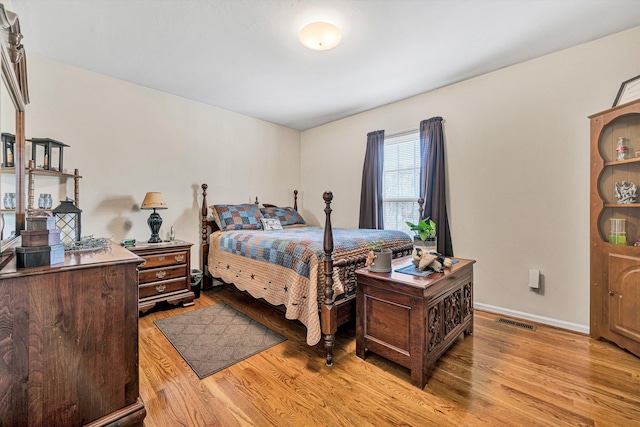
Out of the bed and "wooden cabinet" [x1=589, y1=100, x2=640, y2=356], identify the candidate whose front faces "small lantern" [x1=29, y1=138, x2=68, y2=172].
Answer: the wooden cabinet

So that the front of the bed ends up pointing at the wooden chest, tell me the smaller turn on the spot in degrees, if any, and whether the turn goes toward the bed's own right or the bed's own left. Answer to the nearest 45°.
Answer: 0° — it already faces it

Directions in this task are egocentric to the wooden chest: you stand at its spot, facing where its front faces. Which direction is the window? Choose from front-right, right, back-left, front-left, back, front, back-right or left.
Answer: back-left

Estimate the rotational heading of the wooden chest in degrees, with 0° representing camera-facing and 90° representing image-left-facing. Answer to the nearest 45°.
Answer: approximately 315°

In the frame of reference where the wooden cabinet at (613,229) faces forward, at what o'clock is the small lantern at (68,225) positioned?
The small lantern is roughly at 12 o'clock from the wooden cabinet.

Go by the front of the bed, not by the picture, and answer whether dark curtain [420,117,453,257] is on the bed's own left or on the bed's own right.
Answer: on the bed's own left

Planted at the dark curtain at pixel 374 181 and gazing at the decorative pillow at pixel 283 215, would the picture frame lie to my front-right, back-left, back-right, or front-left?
back-left

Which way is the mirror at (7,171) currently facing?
to the viewer's right

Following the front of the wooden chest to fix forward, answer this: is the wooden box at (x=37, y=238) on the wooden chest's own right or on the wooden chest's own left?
on the wooden chest's own right

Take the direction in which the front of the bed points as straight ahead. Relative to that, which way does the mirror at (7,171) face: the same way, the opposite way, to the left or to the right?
to the left

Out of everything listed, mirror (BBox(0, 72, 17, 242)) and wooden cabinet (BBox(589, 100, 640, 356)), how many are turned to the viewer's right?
1
